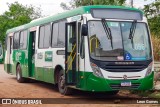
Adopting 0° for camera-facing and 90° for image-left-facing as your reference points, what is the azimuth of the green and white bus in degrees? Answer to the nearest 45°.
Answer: approximately 315°

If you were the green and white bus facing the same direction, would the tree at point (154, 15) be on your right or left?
on your left
